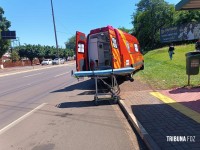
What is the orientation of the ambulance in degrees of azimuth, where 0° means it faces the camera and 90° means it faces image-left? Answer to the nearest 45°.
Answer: approximately 225°
